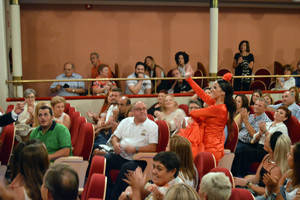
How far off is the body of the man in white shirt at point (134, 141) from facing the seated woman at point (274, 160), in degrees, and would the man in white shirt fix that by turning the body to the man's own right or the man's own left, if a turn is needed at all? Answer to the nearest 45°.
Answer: approximately 90° to the man's own left

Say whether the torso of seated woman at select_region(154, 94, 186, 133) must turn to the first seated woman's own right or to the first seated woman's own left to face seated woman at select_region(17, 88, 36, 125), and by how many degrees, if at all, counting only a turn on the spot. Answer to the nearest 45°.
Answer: approximately 90° to the first seated woman's own right

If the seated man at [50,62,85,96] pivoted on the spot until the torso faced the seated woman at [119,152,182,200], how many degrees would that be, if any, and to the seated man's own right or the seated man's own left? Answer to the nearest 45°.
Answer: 0° — they already face them

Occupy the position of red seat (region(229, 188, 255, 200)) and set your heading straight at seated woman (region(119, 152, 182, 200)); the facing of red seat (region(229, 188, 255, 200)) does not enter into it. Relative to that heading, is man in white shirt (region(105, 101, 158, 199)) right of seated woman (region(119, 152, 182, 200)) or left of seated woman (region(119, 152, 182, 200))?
right

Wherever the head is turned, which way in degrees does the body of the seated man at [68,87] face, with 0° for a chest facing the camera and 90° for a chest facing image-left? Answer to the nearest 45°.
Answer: approximately 0°

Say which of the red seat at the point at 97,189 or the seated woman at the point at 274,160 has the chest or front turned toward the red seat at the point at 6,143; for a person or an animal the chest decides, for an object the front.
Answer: the seated woman

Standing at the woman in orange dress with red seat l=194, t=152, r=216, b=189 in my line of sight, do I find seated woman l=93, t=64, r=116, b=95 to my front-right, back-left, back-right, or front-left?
back-right

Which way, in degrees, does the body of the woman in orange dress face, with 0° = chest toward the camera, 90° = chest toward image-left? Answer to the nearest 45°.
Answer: approximately 90°

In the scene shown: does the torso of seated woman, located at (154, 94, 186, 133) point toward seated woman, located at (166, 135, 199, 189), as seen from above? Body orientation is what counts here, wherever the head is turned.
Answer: yes
